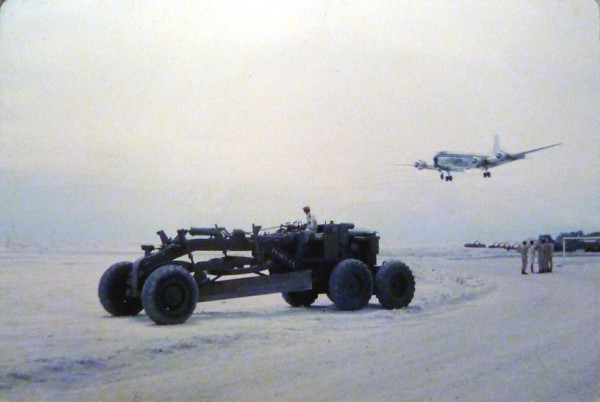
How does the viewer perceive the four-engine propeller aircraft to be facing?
facing the viewer and to the left of the viewer

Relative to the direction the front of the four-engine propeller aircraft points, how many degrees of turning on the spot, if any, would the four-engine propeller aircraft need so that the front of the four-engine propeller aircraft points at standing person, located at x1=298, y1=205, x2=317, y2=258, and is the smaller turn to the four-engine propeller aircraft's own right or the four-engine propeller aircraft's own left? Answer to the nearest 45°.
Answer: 0° — it already faces them

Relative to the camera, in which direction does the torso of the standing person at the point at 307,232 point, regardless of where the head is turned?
to the viewer's left

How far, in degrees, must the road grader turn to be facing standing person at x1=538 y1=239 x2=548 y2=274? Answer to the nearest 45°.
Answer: approximately 180°

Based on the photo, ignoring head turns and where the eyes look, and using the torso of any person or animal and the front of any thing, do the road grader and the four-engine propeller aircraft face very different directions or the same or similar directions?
same or similar directions

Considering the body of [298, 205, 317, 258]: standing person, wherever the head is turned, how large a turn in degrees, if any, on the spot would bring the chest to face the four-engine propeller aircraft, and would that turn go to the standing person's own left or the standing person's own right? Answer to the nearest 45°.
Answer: approximately 90° to the standing person's own right

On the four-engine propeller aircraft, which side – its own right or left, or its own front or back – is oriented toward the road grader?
front

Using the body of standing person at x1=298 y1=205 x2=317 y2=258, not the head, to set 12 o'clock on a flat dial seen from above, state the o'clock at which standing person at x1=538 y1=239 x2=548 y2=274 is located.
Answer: standing person at x1=538 y1=239 x2=548 y2=274 is roughly at 4 o'clock from standing person at x1=298 y1=205 x2=317 y2=258.

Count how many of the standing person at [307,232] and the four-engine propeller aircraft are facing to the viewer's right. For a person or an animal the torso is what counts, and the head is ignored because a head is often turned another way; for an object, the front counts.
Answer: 0

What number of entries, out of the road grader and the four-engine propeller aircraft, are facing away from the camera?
0
